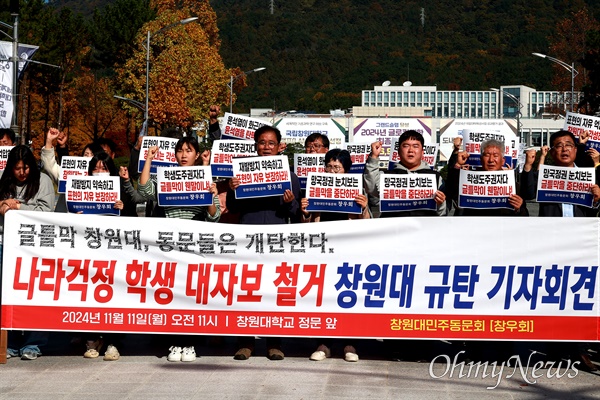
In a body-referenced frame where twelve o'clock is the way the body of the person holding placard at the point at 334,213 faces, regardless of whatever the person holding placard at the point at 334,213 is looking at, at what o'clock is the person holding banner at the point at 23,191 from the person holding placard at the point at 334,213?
the person holding banner at the point at 23,191 is roughly at 3 o'clock from the person holding placard at the point at 334,213.

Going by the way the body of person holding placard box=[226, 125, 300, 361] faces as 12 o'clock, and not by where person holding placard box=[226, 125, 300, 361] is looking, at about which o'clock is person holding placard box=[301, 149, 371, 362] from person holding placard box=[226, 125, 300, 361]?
person holding placard box=[301, 149, 371, 362] is roughly at 9 o'clock from person holding placard box=[226, 125, 300, 361].

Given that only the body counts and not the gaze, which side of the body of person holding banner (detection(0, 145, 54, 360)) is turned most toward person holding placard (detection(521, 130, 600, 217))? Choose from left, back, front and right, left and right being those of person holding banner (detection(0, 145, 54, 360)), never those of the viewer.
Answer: left

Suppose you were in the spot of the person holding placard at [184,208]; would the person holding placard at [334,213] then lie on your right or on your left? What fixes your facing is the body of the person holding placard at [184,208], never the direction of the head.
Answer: on your left

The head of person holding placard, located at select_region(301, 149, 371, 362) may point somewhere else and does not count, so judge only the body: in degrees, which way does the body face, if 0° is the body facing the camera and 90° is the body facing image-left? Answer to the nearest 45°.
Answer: approximately 0°

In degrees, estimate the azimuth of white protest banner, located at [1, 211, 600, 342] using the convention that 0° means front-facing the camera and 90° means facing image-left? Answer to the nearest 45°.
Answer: approximately 0°

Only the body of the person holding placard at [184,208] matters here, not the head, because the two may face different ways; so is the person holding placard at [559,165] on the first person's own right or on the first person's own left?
on the first person's own left
